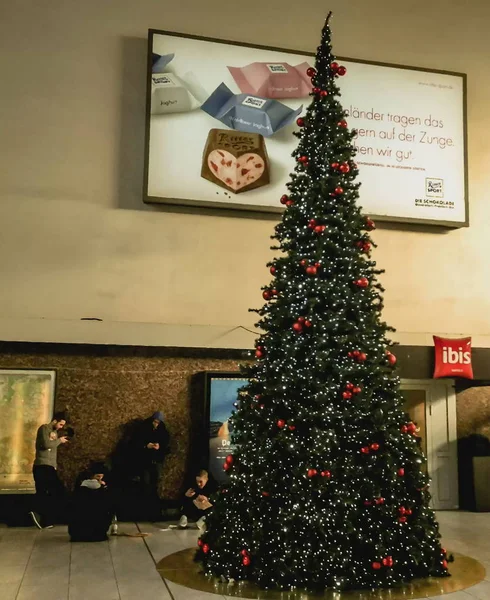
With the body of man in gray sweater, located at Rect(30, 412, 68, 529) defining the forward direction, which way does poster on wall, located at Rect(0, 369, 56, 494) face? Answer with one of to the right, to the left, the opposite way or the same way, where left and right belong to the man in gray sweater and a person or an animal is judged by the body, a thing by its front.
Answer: to the right

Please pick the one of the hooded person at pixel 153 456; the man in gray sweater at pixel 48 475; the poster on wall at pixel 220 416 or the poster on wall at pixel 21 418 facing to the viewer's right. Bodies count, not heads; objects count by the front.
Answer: the man in gray sweater

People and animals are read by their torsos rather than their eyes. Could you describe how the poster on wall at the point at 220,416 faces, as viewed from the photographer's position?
facing the viewer

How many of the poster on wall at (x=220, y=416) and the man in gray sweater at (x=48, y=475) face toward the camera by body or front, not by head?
1

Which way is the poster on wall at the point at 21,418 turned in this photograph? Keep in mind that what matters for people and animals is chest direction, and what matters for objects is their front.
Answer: toward the camera

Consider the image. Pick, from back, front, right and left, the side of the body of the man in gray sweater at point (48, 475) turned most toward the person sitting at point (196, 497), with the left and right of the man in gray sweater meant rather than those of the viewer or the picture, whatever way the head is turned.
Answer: front

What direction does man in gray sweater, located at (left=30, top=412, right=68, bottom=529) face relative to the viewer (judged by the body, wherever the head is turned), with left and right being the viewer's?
facing to the right of the viewer

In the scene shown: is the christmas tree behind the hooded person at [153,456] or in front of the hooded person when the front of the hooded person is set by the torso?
in front

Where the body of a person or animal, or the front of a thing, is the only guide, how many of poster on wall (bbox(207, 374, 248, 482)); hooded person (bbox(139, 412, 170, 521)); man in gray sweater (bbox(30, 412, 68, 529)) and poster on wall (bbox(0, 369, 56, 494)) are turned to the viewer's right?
1
